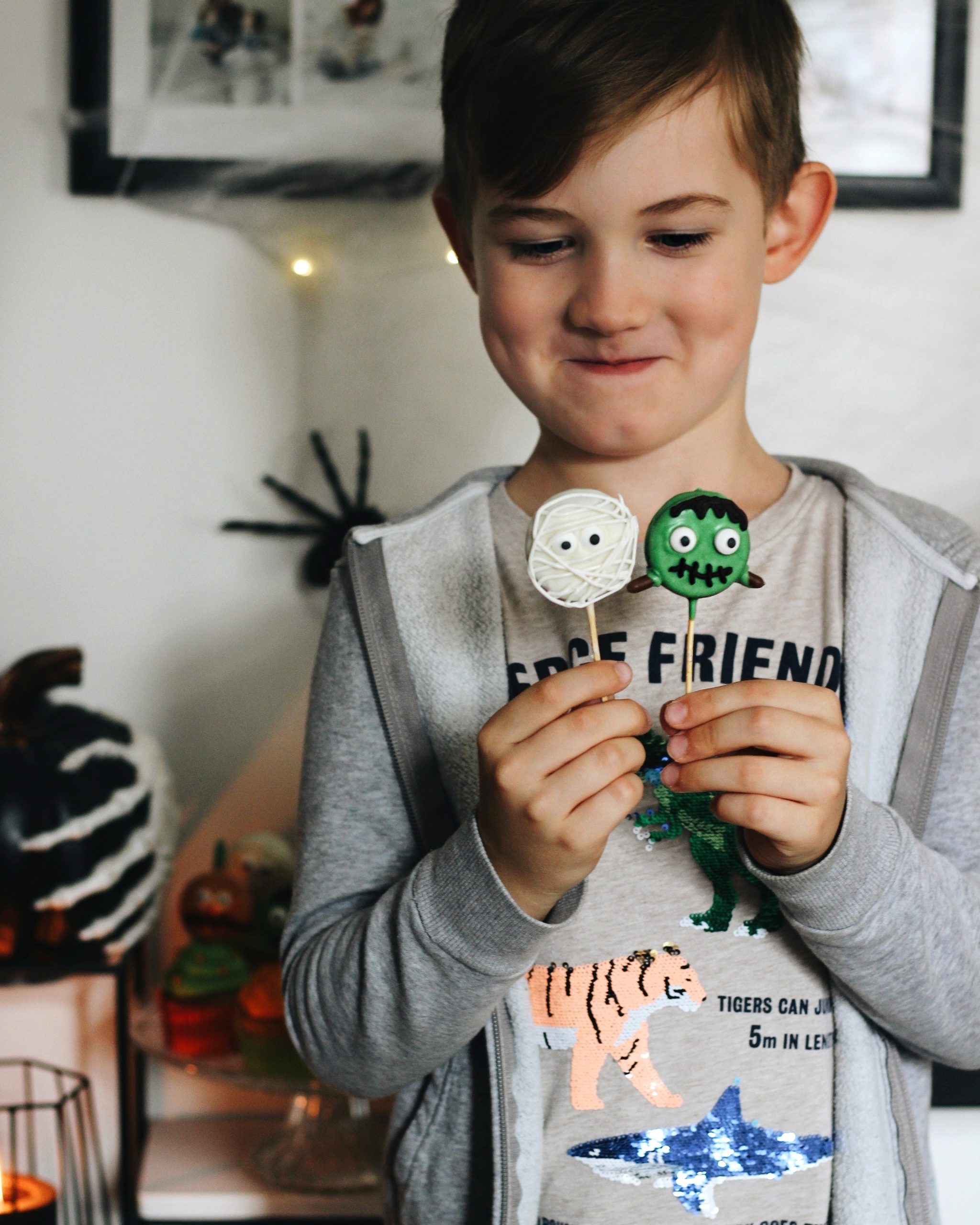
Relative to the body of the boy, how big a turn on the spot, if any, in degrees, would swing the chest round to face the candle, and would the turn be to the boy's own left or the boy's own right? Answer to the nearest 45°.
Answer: approximately 135° to the boy's own right

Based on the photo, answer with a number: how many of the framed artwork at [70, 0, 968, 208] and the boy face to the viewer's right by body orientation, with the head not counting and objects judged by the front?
0

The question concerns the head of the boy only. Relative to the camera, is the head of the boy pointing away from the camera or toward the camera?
toward the camera

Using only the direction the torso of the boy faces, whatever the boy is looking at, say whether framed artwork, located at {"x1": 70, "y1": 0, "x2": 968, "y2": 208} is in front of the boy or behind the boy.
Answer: behind

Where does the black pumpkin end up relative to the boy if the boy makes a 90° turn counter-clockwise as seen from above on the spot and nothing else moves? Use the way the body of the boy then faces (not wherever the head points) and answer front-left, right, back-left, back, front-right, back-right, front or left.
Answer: back-left

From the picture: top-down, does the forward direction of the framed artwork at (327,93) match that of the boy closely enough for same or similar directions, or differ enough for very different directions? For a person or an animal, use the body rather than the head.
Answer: same or similar directions

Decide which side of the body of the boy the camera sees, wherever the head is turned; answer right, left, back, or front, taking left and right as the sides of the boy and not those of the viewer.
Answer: front

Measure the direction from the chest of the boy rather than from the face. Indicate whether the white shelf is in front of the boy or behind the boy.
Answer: behind

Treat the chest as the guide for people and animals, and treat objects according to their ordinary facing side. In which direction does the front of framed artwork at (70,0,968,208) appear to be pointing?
toward the camera
